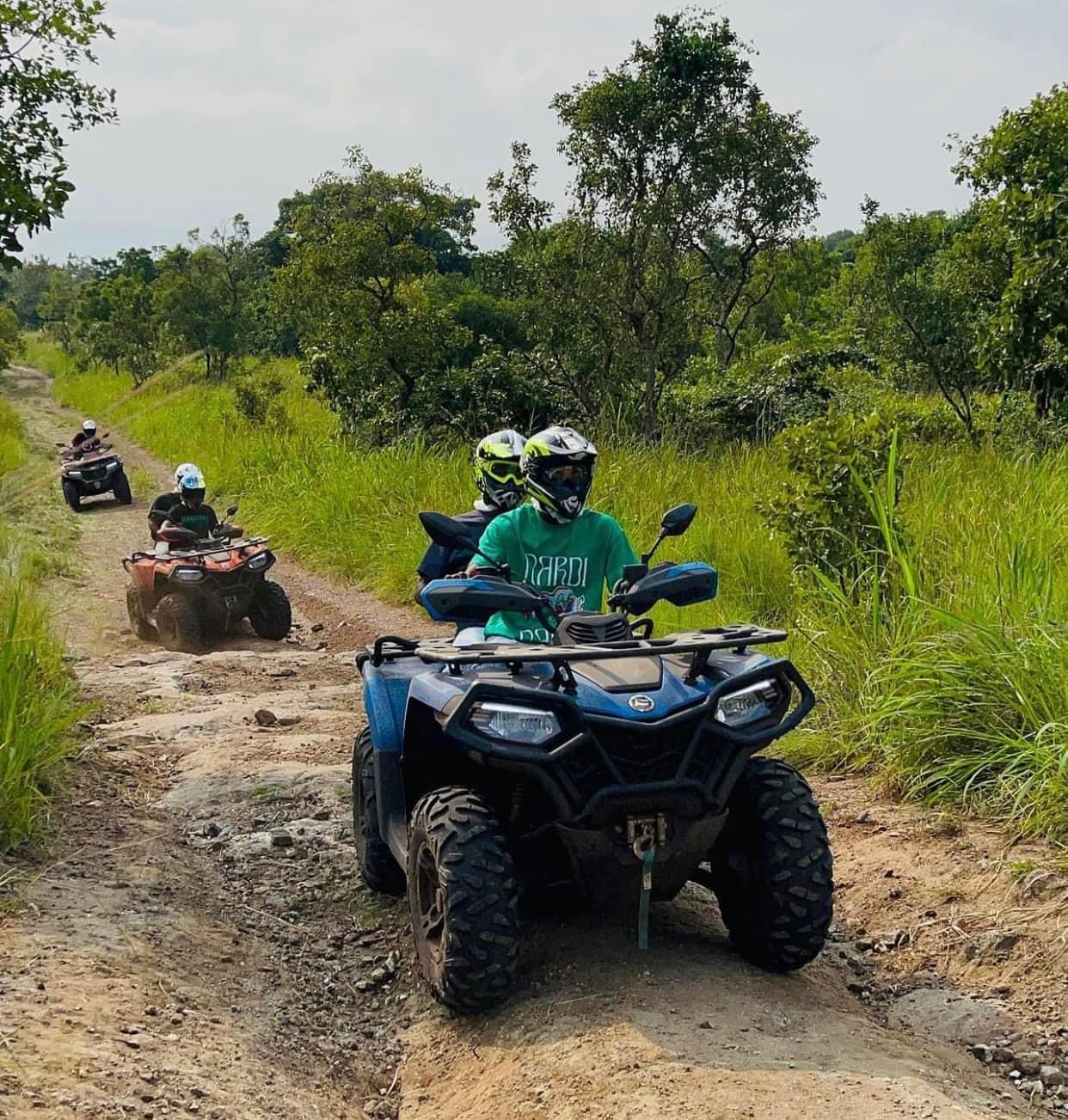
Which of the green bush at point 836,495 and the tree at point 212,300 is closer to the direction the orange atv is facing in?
the green bush

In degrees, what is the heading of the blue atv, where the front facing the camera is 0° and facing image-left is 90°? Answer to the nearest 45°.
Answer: approximately 315°

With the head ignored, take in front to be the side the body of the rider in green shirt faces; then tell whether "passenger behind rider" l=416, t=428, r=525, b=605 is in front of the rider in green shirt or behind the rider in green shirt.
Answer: behind

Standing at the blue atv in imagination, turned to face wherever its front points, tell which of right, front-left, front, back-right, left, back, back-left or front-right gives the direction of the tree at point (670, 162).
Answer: back-left

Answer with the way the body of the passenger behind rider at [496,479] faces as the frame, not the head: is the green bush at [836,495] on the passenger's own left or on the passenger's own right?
on the passenger's own left

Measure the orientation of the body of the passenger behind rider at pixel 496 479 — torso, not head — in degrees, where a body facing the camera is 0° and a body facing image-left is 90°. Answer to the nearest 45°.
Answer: approximately 315°

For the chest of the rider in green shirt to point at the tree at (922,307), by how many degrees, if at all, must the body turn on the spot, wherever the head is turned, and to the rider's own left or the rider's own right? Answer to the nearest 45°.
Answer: approximately 180°

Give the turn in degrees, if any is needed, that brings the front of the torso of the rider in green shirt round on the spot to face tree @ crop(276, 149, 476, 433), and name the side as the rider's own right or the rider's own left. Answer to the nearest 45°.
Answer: approximately 180°

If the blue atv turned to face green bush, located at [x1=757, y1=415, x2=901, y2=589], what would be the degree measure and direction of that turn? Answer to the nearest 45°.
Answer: approximately 135° to its left

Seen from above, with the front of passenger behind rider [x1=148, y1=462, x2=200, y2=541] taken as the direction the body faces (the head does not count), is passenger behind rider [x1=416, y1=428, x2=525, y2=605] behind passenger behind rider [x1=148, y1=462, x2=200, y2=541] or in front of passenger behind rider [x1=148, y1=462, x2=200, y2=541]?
in front

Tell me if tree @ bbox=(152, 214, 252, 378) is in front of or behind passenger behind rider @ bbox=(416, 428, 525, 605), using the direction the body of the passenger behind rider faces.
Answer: behind
